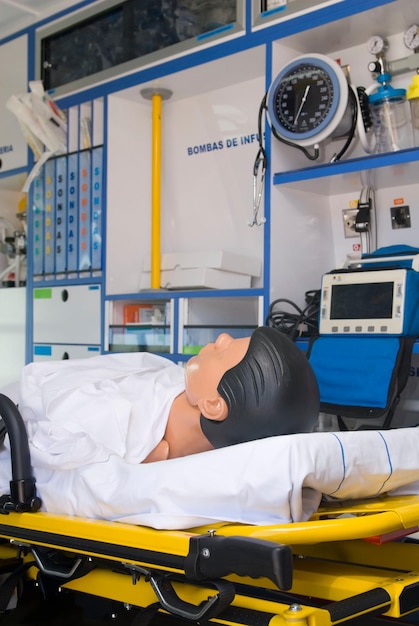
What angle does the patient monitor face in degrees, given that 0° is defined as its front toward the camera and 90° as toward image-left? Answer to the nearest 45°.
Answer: approximately 45°

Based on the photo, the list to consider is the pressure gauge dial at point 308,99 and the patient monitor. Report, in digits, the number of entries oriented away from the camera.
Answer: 0

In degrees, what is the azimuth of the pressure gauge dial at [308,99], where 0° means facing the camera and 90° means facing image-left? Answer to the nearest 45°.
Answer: approximately 45°

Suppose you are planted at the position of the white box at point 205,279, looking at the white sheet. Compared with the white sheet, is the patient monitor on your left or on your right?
left
